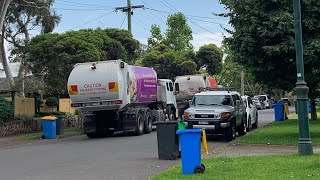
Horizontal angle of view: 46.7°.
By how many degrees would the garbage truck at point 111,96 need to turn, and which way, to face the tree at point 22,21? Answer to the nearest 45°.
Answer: approximately 90° to its left

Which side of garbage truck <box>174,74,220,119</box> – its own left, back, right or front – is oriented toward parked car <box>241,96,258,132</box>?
back

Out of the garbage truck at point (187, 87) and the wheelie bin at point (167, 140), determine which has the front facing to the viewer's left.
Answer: the wheelie bin

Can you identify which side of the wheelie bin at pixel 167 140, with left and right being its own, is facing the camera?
left

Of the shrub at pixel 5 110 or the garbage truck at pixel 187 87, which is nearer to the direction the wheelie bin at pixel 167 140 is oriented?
the shrub

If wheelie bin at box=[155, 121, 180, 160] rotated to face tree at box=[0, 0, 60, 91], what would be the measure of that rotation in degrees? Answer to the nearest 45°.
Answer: approximately 45° to its right

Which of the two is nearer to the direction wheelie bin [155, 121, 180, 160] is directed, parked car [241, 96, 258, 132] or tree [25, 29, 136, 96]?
the tree

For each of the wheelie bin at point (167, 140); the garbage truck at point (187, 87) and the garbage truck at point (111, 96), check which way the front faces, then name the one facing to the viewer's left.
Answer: the wheelie bin

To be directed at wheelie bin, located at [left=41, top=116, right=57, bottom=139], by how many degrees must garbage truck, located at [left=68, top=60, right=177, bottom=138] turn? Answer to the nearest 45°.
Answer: approximately 90° to its left

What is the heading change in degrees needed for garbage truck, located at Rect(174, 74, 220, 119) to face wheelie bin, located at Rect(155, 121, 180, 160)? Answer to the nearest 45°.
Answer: approximately 135° to its right

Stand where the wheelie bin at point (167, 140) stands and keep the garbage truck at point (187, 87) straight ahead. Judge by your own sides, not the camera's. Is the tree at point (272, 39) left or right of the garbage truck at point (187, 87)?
right

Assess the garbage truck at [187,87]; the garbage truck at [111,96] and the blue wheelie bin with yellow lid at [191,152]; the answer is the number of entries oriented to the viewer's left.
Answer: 1

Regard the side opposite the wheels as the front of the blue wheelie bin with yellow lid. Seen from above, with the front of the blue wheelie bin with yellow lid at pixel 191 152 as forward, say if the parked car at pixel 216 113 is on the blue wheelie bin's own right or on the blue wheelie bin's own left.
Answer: on the blue wheelie bin's own right

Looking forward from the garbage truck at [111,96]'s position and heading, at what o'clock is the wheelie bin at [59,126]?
The wheelie bin is roughly at 7 o'clock from the garbage truck.

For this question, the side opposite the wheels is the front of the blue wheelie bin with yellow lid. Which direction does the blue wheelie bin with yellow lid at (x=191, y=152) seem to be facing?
to the viewer's left

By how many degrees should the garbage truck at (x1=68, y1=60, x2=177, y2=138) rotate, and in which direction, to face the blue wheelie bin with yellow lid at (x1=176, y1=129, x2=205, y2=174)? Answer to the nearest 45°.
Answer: approximately 135° to its right

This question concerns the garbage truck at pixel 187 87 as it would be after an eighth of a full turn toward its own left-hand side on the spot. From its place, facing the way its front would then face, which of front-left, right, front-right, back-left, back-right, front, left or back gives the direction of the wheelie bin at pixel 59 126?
back-left
